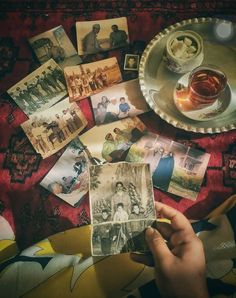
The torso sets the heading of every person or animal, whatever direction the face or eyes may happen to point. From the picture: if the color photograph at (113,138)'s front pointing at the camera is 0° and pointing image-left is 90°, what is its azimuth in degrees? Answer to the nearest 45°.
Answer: approximately 0°
